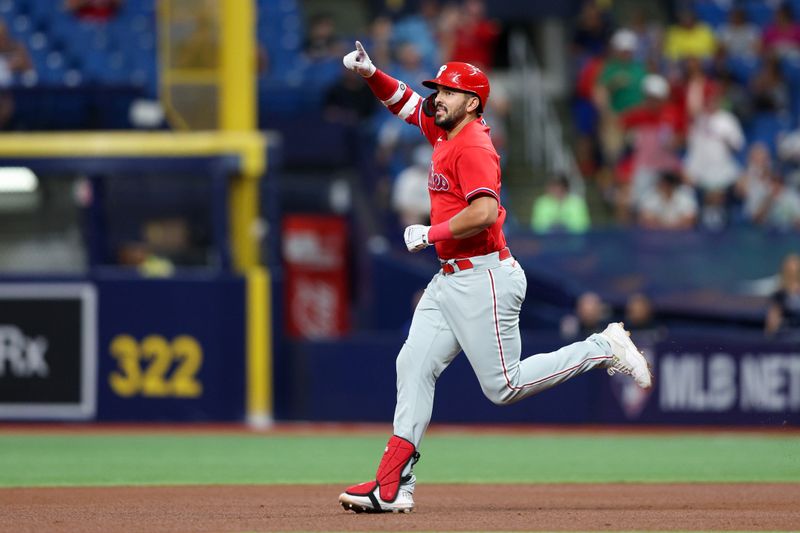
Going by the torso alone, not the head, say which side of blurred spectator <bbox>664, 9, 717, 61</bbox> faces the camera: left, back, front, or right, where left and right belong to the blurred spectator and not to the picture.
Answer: front

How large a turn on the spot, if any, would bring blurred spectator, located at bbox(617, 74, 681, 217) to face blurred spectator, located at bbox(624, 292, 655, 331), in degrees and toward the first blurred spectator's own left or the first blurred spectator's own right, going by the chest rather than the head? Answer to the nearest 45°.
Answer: approximately 45° to the first blurred spectator's own left

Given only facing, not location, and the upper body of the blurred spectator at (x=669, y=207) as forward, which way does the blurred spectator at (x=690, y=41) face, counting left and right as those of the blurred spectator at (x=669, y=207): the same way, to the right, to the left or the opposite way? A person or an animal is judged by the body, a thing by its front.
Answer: the same way

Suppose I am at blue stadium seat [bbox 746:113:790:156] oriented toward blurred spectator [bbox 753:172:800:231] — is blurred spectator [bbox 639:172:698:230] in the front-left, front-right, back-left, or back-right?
front-right

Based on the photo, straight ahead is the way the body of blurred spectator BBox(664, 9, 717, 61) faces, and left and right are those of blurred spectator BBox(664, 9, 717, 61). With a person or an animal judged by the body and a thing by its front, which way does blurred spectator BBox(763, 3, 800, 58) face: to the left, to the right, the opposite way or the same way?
the same way

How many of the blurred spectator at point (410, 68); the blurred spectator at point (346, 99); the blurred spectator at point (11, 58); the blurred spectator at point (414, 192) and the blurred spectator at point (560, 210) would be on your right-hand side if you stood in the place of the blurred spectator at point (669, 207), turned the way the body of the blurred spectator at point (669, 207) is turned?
5

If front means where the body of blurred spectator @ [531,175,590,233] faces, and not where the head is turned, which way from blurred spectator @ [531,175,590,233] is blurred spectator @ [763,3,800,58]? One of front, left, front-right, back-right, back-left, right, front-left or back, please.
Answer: back-left

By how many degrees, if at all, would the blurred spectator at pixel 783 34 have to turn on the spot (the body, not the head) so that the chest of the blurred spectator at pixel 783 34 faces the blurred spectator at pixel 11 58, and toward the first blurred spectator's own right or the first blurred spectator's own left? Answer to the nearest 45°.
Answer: approximately 45° to the first blurred spectator's own right

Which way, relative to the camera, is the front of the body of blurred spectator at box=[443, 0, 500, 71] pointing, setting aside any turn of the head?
toward the camera

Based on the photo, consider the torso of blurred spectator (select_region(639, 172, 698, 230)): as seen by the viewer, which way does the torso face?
toward the camera

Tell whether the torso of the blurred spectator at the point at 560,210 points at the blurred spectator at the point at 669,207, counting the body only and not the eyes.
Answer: no

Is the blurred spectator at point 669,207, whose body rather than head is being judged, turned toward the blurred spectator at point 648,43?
no

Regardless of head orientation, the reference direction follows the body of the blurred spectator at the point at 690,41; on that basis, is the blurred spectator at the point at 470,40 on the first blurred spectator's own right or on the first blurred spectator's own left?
on the first blurred spectator's own right

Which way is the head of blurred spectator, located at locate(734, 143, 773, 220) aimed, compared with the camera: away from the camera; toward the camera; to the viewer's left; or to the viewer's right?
toward the camera

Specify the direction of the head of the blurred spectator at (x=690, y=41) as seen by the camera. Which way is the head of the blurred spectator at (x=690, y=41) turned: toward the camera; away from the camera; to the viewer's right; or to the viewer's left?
toward the camera

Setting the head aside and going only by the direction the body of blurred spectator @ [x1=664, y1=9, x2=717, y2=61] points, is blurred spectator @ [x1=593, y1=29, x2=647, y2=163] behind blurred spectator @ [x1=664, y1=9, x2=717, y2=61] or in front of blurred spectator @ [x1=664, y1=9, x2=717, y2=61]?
in front

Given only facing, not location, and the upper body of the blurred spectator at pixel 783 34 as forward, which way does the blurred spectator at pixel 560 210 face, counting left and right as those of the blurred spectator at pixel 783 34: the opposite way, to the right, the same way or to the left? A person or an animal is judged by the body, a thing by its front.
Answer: the same way

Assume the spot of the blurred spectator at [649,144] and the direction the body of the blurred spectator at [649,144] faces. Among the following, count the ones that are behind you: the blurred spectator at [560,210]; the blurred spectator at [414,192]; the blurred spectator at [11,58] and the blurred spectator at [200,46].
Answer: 0
